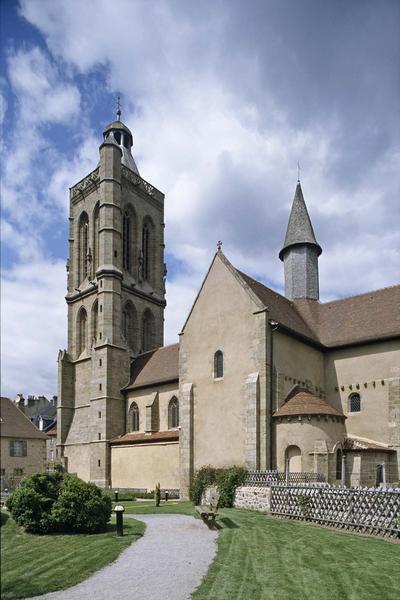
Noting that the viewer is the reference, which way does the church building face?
facing away from the viewer and to the left of the viewer

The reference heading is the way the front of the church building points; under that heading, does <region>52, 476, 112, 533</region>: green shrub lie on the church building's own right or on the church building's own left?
on the church building's own left

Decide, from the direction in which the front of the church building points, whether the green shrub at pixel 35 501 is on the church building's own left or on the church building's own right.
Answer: on the church building's own left
